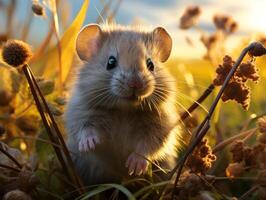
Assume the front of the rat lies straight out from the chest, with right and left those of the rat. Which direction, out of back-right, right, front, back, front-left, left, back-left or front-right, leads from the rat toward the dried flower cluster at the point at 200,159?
front-left

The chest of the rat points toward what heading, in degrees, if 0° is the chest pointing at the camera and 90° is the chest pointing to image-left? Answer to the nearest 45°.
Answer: approximately 0°

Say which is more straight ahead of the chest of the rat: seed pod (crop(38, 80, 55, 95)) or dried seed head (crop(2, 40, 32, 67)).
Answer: the dried seed head

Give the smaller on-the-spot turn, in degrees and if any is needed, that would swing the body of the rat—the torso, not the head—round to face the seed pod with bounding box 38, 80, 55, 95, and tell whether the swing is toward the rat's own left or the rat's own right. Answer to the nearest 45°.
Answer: approximately 90° to the rat's own right

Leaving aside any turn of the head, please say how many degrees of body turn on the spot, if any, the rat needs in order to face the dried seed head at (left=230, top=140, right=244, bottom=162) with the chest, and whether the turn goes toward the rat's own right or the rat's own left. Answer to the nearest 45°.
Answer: approximately 45° to the rat's own left

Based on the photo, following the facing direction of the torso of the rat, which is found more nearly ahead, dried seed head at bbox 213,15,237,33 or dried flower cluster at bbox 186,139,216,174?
the dried flower cluster

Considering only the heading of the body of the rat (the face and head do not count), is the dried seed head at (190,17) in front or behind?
behind

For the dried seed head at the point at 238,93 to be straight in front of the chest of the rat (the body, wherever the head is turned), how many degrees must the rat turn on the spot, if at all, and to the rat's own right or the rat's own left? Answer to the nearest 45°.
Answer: approximately 45° to the rat's own left

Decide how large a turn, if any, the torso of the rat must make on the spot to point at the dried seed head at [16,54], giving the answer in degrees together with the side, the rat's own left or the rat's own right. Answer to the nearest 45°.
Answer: approximately 45° to the rat's own right

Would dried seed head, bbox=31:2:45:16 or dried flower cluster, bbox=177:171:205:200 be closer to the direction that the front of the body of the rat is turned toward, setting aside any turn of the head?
the dried flower cluster
